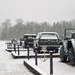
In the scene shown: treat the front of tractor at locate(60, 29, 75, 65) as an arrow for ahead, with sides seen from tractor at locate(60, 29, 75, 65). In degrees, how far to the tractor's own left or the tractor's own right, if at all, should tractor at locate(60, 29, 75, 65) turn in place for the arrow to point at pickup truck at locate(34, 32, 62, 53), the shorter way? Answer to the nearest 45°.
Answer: approximately 135° to the tractor's own right

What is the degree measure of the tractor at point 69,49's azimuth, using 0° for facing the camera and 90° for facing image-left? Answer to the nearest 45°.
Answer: approximately 45°
